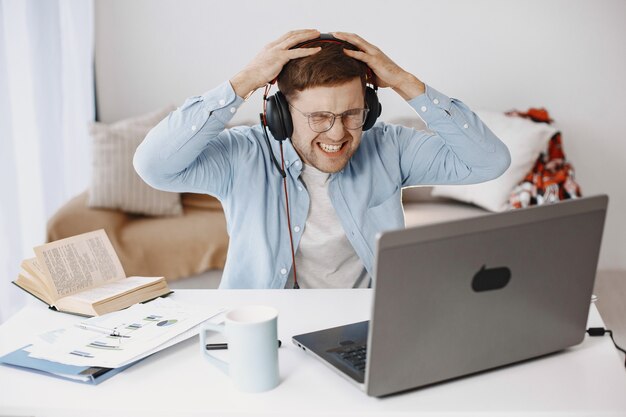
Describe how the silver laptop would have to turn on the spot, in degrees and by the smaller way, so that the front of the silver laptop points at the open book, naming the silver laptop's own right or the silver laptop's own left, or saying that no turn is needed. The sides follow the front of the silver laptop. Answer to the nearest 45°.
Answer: approximately 45° to the silver laptop's own left

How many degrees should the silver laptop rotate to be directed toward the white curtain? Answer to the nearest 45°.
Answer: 0° — it already faces it

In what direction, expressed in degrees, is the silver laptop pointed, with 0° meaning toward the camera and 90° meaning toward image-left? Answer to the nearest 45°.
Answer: approximately 135°

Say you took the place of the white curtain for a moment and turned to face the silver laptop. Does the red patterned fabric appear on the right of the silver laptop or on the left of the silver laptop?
left

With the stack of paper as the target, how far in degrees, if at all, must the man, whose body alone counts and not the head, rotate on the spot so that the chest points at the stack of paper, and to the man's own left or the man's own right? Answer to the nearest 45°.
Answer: approximately 45° to the man's own right

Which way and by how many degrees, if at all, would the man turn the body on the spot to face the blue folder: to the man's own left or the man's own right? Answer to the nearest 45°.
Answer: approximately 45° to the man's own right

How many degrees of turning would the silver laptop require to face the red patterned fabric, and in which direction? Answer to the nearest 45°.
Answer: approximately 45° to its right

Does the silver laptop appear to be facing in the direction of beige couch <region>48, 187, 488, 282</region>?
yes

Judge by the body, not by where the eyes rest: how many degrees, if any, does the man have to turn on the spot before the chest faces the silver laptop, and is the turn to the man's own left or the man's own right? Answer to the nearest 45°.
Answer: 0° — they already face it

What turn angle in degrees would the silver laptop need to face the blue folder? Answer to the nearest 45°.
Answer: approximately 45° to its left

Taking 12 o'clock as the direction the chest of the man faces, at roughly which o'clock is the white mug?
The white mug is roughly at 12 o'clock from the man.
